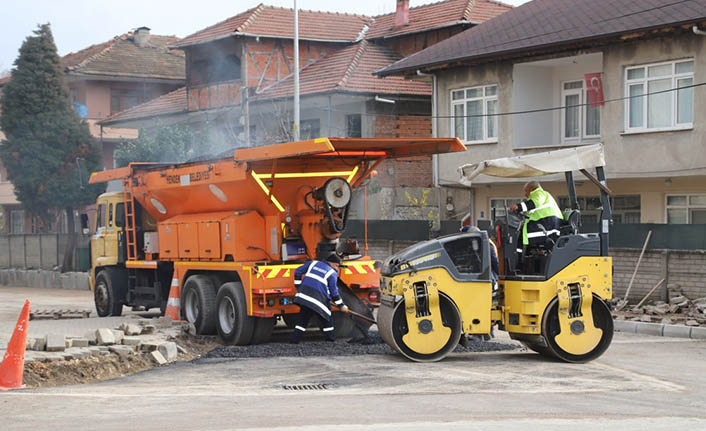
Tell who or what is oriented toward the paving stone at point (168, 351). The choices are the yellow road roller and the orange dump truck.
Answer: the yellow road roller

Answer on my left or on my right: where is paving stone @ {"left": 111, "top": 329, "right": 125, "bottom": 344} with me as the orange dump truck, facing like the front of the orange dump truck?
on my left

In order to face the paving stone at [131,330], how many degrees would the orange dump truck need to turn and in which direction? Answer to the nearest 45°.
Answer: approximately 45° to its left

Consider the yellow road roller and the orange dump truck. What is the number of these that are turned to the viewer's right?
0

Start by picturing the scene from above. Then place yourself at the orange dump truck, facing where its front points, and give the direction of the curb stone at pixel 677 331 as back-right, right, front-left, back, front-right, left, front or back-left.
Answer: back-right

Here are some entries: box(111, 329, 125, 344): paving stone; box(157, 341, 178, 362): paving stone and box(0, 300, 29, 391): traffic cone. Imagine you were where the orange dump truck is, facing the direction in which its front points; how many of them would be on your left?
3

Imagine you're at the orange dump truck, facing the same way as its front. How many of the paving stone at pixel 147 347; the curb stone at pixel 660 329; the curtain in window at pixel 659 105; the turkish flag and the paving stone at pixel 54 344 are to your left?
2

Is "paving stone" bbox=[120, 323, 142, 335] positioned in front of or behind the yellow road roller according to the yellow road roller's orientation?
in front

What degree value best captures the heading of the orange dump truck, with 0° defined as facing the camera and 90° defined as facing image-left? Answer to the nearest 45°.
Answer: approximately 135°

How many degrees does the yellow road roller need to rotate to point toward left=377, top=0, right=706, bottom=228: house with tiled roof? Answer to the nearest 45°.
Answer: approximately 90° to its right

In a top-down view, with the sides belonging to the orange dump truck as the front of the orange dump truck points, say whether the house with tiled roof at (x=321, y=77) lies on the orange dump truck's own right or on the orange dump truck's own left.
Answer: on the orange dump truck's own right

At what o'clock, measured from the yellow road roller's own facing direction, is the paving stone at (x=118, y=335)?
The paving stone is roughly at 12 o'clock from the yellow road roller.

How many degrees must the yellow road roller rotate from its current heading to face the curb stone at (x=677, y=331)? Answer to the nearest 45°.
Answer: approximately 135° to its right

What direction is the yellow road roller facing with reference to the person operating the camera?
facing to the left of the viewer

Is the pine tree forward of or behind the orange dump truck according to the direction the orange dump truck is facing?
forward

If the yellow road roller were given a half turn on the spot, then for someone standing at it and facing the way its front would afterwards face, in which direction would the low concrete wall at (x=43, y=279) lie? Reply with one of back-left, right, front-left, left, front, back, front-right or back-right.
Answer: back-left

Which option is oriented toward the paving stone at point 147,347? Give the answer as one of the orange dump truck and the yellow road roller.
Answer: the yellow road roller
